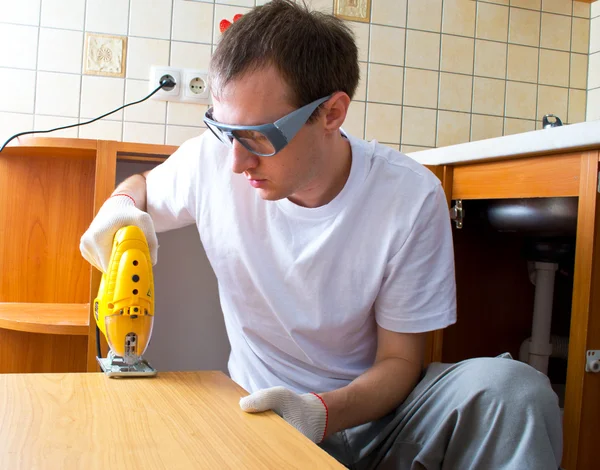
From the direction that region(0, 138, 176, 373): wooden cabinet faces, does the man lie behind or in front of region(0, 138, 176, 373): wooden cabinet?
in front

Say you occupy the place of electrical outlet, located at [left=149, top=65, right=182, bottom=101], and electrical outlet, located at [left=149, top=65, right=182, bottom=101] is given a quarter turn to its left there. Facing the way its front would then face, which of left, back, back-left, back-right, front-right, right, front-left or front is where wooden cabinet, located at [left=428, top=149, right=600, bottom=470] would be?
front-right

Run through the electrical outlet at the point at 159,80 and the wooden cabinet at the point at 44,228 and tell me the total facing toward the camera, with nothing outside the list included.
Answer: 2

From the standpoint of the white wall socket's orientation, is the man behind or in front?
in front

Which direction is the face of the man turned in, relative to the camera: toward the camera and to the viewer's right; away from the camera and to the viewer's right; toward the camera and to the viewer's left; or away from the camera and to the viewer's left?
toward the camera and to the viewer's left

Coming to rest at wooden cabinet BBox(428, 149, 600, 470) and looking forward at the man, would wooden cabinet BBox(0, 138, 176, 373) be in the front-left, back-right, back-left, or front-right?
front-right

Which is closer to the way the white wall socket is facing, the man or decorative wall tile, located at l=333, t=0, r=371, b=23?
the man

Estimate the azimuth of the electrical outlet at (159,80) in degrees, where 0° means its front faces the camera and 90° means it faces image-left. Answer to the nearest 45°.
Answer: approximately 0°

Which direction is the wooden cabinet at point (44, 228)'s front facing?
toward the camera

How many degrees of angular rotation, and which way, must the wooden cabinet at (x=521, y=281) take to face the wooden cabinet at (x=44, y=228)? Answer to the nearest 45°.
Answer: approximately 45° to its right

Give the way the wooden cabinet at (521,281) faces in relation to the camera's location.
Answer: facing the viewer and to the left of the viewer

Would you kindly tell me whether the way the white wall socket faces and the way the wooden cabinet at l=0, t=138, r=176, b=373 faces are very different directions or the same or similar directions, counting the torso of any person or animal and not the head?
same or similar directions

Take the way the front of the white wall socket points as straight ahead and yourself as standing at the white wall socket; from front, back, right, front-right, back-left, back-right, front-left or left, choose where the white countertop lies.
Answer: front-left

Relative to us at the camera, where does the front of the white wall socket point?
facing the viewer
